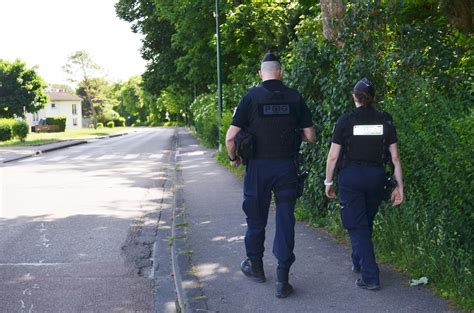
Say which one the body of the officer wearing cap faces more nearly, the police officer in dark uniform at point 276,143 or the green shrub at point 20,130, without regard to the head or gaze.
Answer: the green shrub

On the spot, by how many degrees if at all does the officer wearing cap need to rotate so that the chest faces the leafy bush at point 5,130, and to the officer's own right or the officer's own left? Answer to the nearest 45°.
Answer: approximately 45° to the officer's own left

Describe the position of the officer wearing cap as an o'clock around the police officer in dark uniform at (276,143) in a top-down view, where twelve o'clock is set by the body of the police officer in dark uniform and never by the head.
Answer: The officer wearing cap is roughly at 3 o'clock from the police officer in dark uniform.

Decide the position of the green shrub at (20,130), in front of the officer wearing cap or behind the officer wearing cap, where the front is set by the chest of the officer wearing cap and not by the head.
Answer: in front

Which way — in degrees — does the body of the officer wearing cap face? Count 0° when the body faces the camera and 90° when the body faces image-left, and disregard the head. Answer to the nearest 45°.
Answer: approximately 180°

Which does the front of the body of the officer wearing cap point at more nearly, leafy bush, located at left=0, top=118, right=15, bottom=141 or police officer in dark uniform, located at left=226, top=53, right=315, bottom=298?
the leafy bush

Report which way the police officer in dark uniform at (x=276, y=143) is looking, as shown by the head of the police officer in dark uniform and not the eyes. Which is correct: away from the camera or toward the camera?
away from the camera

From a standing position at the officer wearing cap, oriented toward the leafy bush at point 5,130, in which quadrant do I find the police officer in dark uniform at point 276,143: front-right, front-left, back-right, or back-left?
front-left

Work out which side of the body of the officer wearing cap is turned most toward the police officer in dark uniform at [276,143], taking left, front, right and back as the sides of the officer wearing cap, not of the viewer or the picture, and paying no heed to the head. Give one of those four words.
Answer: left

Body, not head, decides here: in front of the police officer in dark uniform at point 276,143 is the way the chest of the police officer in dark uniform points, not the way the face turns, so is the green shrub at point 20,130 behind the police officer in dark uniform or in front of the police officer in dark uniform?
in front

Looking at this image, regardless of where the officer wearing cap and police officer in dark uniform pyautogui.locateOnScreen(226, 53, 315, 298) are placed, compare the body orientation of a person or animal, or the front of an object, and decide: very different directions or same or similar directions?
same or similar directions

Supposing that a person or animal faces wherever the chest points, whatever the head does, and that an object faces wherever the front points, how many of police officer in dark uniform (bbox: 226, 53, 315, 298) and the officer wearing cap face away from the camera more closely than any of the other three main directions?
2

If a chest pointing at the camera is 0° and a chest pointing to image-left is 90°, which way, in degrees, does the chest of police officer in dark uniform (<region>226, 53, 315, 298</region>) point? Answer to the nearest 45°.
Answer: approximately 180°
